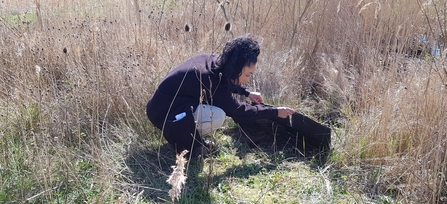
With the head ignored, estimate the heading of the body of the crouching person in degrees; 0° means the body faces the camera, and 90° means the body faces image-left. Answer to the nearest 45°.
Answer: approximately 270°
